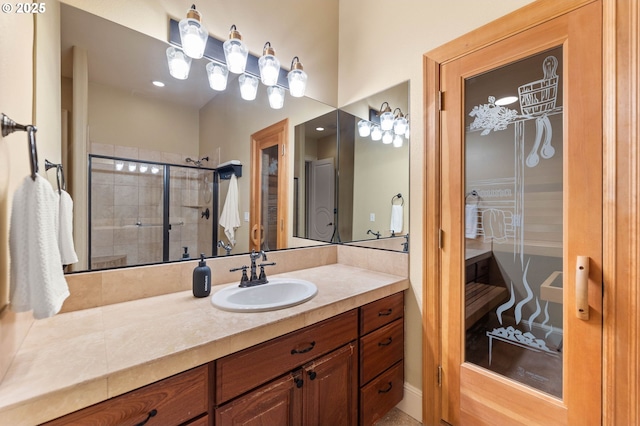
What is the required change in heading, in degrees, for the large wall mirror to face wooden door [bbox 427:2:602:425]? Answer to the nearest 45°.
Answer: approximately 45° to its left

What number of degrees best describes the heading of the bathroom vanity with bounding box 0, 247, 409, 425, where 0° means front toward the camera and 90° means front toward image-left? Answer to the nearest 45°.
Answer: approximately 315°

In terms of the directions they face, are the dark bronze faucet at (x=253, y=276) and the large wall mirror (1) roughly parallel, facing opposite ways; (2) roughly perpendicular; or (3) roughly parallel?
roughly parallel

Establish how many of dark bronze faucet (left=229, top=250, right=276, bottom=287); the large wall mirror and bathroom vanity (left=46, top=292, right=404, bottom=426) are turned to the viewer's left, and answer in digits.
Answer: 0

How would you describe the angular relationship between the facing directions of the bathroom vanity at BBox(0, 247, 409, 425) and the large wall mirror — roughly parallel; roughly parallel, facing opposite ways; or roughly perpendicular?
roughly parallel

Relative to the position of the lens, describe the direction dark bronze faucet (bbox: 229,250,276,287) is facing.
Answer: facing the viewer and to the right of the viewer

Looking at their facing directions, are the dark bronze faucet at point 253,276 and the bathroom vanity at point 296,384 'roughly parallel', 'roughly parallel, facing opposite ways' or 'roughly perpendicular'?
roughly parallel

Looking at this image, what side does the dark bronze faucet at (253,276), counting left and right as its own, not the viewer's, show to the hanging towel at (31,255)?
right

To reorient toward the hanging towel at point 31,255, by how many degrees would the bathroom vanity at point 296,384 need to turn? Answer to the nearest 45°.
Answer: approximately 135° to its right
